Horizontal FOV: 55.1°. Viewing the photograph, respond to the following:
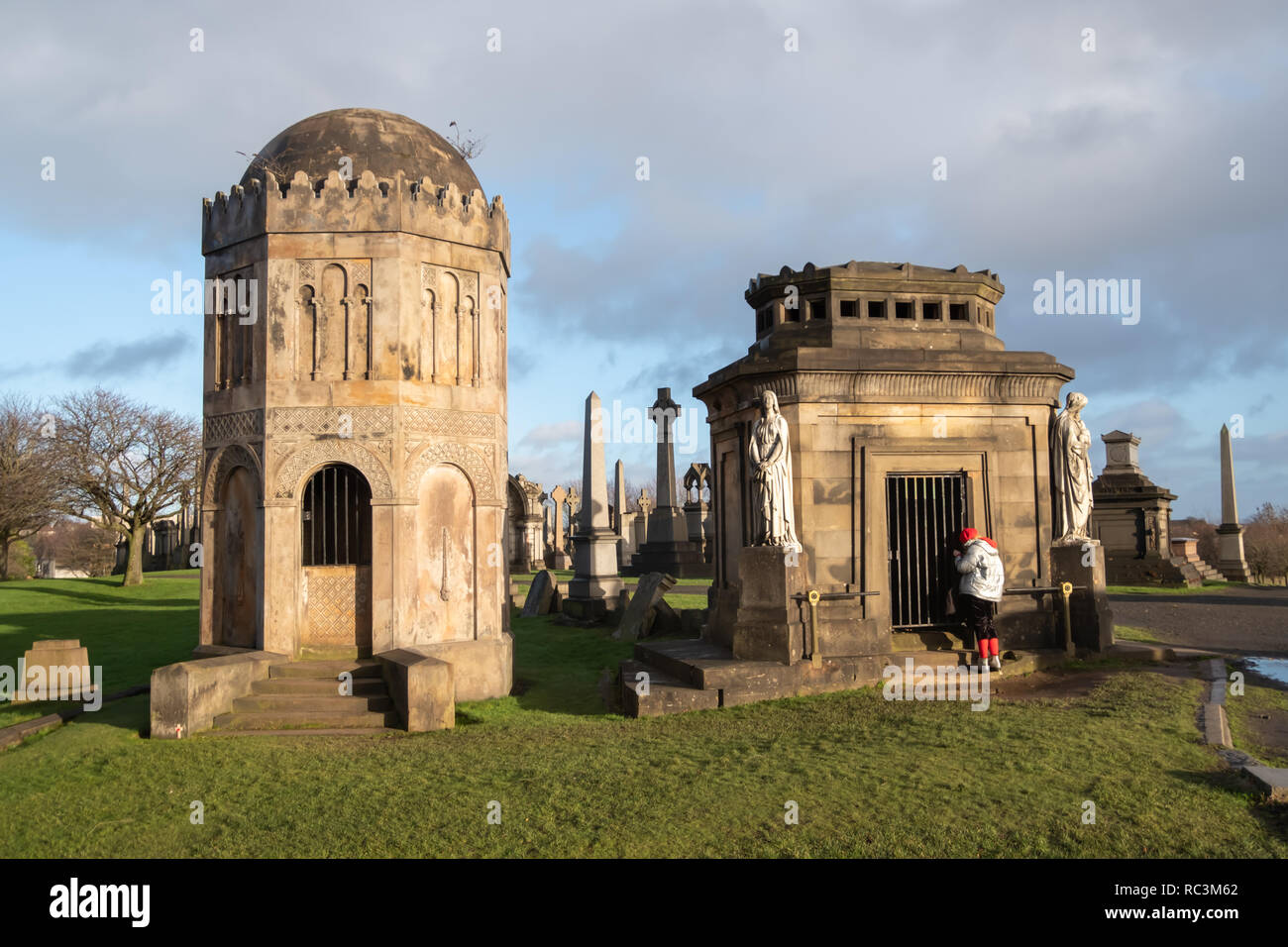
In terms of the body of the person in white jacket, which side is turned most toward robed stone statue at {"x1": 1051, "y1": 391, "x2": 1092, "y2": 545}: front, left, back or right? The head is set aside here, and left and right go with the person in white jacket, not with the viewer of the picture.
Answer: right

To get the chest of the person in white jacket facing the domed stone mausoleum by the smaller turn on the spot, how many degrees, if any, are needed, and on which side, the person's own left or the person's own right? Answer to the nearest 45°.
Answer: approximately 45° to the person's own left

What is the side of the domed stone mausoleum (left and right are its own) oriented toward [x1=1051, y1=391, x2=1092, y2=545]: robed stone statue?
left

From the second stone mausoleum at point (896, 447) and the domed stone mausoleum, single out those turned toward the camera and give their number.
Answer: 2

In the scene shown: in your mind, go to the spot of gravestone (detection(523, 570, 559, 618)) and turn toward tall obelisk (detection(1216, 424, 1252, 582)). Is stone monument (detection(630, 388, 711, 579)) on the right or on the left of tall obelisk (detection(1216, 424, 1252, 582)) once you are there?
left

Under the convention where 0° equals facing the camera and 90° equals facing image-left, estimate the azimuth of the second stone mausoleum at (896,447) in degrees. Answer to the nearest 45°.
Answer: approximately 0°

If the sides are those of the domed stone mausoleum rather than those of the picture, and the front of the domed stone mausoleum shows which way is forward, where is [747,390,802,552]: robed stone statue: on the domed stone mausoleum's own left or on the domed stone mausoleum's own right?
on the domed stone mausoleum's own left

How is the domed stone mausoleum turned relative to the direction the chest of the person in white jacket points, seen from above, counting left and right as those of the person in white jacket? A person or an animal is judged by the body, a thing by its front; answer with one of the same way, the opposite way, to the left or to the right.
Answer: the opposite way

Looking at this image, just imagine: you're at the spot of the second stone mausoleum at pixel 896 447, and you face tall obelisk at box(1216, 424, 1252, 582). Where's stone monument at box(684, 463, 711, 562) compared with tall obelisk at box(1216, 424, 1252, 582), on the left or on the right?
left

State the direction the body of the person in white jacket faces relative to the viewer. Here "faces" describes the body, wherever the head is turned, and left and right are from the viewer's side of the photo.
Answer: facing away from the viewer and to the left of the viewer

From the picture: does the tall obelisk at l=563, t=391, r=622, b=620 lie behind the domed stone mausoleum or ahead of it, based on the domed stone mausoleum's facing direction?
behind
